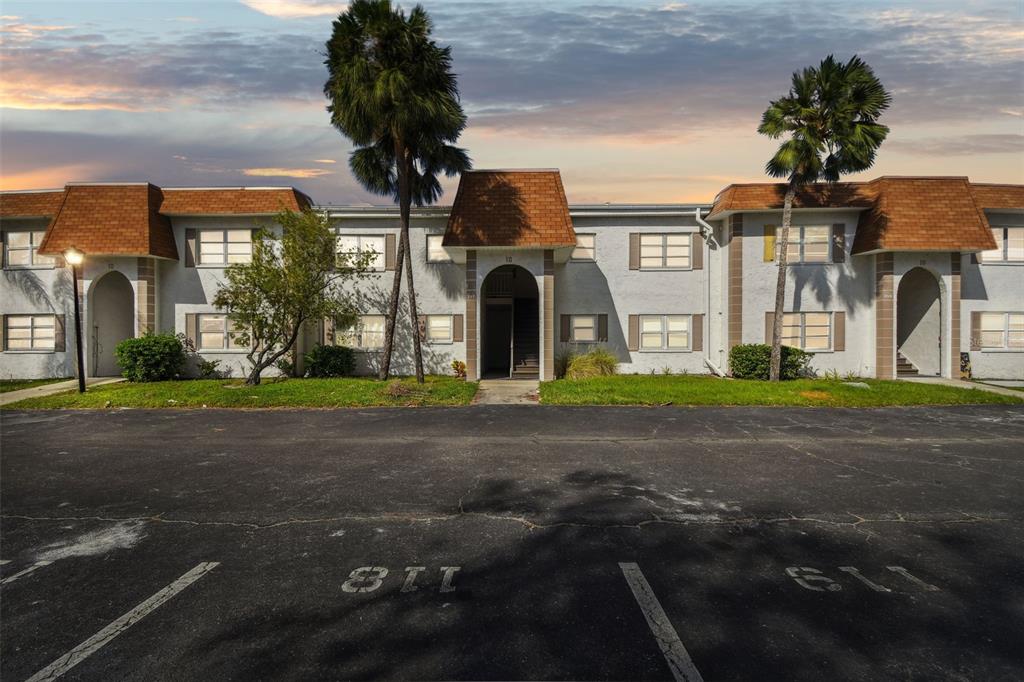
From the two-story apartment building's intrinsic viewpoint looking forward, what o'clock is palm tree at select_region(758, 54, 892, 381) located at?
The palm tree is roughly at 10 o'clock from the two-story apartment building.

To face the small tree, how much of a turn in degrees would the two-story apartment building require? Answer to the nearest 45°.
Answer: approximately 90° to its right

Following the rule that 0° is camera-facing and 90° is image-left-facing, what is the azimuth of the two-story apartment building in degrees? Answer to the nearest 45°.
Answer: approximately 0°

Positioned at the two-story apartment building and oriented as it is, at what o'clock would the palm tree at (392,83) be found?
The palm tree is roughly at 2 o'clock from the two-story apartment building.
